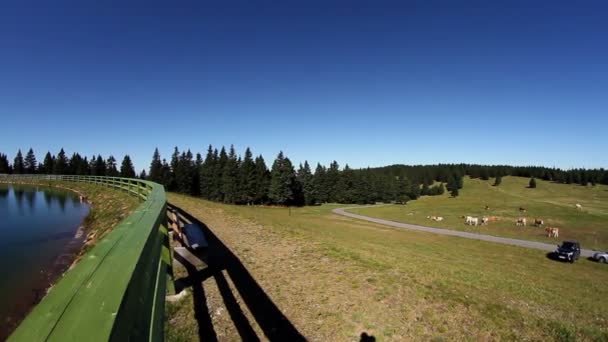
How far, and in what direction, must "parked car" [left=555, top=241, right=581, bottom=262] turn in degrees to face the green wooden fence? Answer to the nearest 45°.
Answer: approximately 45° to its left

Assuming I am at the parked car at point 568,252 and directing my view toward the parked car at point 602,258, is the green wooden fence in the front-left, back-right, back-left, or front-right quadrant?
back-right

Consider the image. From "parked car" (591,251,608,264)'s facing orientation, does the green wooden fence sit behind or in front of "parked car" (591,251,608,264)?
in front

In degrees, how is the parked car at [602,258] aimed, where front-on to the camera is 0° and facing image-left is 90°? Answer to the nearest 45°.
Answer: approximately 45°

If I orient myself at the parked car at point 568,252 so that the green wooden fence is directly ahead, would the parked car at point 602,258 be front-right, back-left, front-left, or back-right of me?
back-left

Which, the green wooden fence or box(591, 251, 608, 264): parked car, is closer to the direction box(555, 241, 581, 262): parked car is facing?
the green wooden fence
